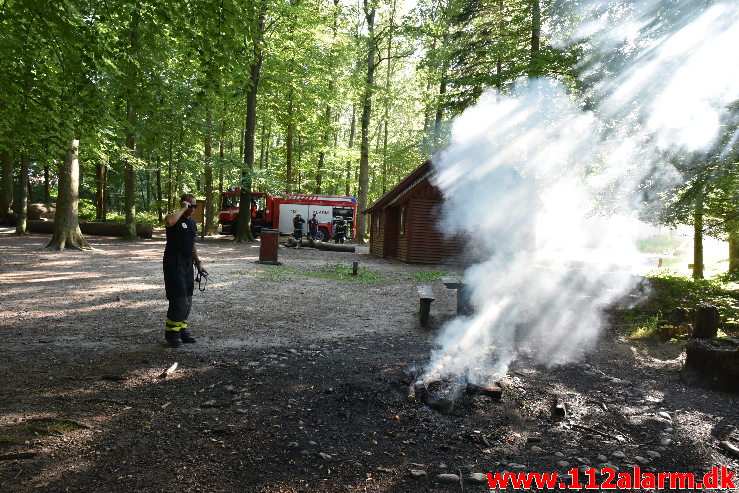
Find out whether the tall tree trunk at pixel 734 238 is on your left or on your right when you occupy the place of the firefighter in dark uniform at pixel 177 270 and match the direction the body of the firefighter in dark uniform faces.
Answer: on your left

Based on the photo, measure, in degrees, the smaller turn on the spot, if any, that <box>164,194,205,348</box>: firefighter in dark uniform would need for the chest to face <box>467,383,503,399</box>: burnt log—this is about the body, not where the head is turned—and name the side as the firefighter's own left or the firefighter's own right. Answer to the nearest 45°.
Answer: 0° — they already face it

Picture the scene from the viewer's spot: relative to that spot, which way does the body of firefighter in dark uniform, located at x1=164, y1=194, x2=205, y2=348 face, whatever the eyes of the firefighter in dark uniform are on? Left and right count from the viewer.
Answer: facing the viewer and to the right of the viewer

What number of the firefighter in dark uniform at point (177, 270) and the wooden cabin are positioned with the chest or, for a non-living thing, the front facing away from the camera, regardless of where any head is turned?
0

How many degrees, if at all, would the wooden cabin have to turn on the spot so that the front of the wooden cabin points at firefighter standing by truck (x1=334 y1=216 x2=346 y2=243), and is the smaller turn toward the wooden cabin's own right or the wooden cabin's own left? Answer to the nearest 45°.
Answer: approximately 90° to the wooden cabin's own right

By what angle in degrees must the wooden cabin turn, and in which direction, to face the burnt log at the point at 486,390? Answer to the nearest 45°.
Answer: approximately 45° to its left

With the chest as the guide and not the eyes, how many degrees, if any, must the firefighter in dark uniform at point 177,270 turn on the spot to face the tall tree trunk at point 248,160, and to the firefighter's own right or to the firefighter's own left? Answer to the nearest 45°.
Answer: approximately 135° to the firefighter's own left

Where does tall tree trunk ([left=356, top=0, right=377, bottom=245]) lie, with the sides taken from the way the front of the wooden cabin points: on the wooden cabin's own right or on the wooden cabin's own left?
on the wooden cabin's own right

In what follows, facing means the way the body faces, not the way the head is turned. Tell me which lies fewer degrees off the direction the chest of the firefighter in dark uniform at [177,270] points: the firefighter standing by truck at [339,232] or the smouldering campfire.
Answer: the smouldering campfire

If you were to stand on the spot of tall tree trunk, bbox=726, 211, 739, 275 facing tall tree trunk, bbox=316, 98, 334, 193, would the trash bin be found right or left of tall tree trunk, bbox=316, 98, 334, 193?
left

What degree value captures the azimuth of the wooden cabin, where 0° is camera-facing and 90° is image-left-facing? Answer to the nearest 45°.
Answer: approximately 45°
